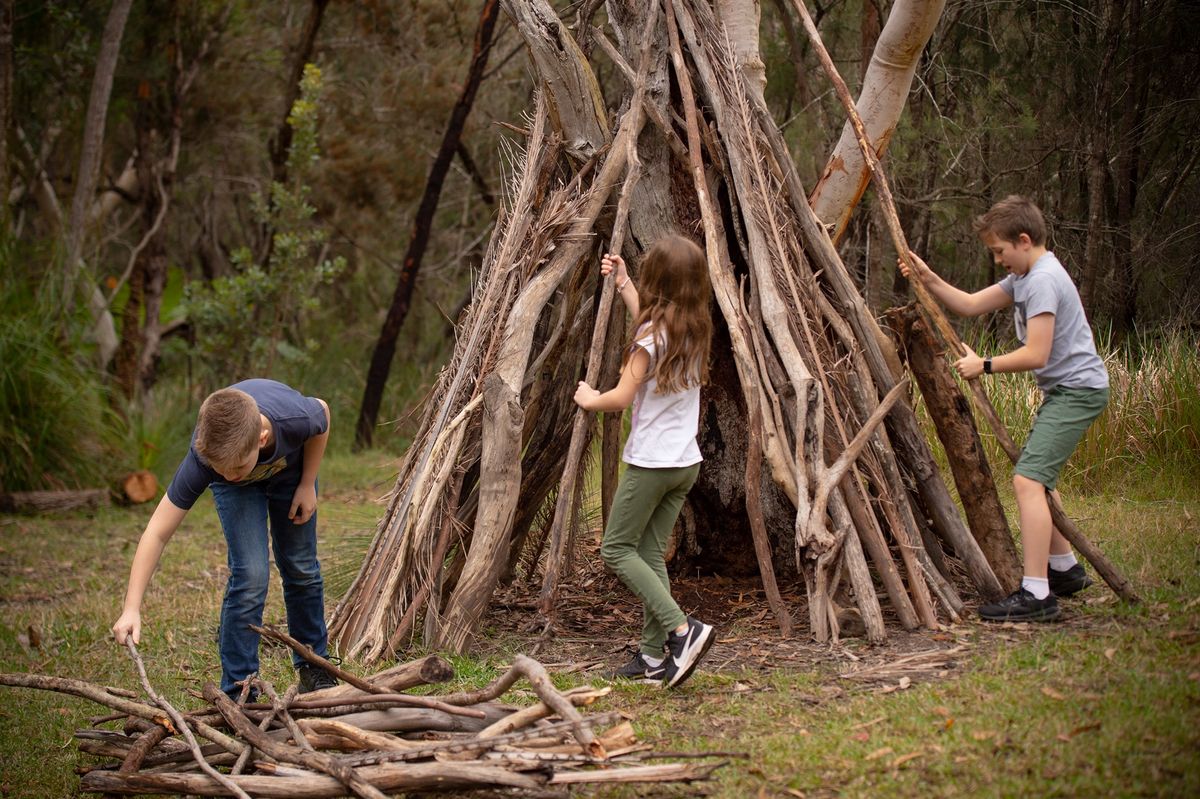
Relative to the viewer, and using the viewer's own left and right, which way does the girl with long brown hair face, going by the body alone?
facing away from the viewer and to the left of the viewer

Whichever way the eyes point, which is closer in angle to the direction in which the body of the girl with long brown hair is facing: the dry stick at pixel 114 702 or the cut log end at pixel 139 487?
the cut log end

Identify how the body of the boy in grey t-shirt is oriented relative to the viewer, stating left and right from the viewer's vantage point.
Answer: facing to the left of the viewer

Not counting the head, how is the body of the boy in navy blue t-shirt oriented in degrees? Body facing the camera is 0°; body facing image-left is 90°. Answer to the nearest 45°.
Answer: approximately 0°

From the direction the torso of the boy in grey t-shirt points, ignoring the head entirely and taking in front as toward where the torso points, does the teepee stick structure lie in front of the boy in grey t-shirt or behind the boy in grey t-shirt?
in front

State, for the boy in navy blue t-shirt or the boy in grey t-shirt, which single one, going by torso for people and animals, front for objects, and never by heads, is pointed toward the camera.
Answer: the boy in navy blue t-shirt

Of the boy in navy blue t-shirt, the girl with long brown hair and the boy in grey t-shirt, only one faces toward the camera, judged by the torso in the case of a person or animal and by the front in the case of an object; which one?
the boy in navy blue t-shirt

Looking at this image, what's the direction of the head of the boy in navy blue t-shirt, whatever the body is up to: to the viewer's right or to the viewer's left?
to the viewer's left
